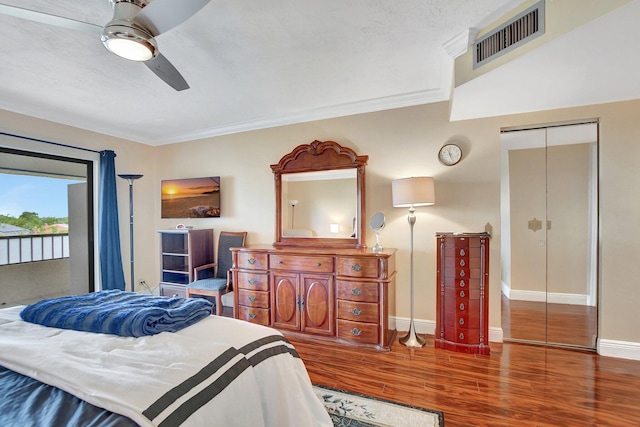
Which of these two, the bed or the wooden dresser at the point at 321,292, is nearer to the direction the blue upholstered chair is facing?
the bed

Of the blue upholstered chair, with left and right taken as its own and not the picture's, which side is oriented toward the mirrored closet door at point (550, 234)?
left

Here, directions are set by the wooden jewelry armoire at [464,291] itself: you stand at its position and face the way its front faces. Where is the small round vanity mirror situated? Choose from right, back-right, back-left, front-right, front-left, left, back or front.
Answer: right

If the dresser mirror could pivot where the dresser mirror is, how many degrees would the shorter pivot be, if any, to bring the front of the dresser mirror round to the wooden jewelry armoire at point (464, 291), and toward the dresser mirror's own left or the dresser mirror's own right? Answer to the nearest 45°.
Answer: approximately 90° to the dresser mirror's own left

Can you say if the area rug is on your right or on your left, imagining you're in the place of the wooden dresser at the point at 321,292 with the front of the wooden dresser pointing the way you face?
on your left

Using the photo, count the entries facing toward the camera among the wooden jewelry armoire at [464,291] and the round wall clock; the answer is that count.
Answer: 2

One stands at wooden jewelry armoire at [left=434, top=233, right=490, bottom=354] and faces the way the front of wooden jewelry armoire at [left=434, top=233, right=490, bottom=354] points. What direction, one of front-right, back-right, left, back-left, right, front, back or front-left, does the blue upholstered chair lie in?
right

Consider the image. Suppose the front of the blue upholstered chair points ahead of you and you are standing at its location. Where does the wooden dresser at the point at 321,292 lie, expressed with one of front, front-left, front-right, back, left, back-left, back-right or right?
left

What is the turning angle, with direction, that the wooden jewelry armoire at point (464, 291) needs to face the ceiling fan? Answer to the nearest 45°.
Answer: approximately 45° to its right

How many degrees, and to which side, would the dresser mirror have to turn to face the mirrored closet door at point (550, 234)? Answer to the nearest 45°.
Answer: approximately 135° to its left
